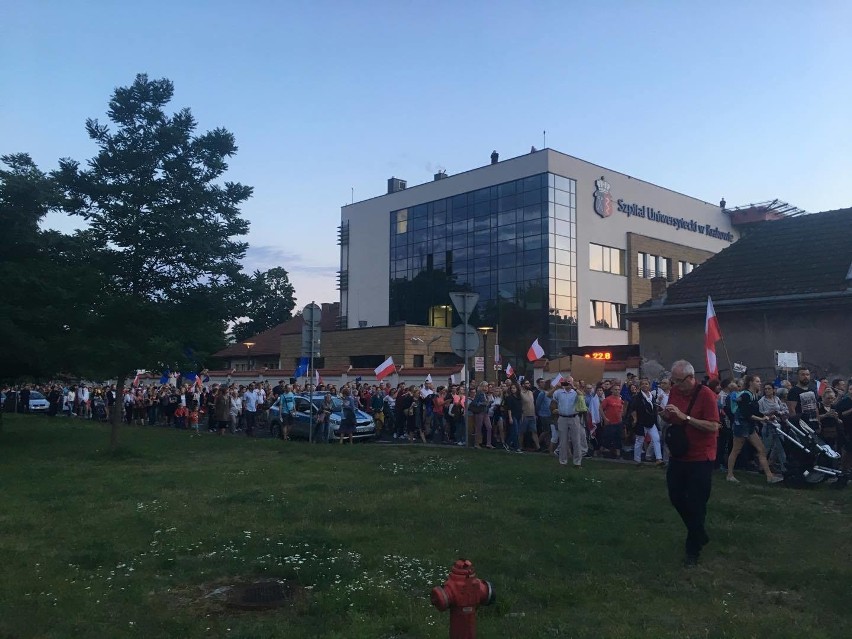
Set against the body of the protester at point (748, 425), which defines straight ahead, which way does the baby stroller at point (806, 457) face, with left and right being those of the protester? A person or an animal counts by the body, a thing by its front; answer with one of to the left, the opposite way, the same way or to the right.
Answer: the same way

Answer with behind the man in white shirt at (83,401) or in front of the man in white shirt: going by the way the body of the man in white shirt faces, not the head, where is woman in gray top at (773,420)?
in front

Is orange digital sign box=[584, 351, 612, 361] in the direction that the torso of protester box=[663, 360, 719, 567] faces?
no

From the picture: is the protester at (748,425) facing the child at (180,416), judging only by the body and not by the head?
no

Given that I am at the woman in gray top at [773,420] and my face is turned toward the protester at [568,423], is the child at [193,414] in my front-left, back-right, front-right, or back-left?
front-right

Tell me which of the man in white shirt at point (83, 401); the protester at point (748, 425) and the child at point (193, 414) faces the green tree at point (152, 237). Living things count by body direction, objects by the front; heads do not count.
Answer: the man in white shirt

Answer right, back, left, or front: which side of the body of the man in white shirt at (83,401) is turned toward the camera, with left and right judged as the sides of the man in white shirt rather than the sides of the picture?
front

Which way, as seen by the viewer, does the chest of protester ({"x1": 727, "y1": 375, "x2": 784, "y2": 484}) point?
to the viewer's right

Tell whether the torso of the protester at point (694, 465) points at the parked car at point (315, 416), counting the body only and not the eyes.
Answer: no

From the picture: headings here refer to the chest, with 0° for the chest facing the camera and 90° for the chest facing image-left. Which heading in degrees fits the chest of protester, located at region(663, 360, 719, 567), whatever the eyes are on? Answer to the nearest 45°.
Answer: approximately 45°

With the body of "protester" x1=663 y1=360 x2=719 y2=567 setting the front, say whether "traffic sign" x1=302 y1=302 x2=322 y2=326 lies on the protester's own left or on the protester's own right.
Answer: on the protester's own right
